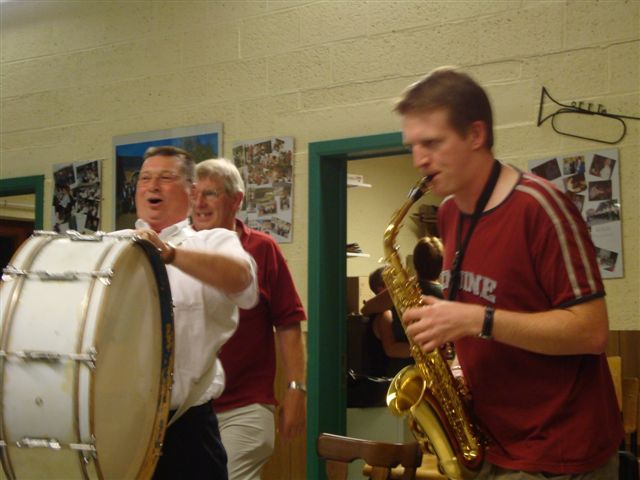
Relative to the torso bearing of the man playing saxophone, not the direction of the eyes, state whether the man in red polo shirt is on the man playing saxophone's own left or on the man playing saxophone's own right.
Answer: on the man playing saxophone's own right

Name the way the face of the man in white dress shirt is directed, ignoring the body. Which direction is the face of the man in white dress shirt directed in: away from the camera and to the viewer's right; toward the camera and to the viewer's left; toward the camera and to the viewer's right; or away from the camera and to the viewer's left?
toward the camera and to the viewer's left

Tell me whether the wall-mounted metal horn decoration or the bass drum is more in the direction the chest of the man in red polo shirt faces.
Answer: the bass drum

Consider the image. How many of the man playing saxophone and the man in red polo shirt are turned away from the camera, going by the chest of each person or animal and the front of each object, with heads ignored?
0

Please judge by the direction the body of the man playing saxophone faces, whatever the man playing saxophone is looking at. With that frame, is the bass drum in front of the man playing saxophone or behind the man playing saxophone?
in front

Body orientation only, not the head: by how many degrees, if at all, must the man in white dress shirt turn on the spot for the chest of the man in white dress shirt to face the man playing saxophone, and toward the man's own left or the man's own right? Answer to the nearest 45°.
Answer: approximately 90° to the man's own left

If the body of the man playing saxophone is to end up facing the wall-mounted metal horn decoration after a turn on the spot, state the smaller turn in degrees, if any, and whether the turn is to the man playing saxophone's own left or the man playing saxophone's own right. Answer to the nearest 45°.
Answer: approximately 135° to the man playing saxophone's own right

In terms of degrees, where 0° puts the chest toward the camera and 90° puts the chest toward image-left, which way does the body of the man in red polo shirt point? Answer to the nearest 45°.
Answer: approximately 45°

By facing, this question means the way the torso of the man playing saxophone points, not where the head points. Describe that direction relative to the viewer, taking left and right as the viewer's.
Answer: facing the viewer and to the left of the viewer

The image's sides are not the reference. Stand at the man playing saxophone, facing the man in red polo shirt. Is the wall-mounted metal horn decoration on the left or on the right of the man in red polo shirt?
right

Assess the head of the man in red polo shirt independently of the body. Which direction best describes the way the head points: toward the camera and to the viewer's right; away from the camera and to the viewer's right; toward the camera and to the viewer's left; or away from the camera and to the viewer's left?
toward the camera and to the viewer's left

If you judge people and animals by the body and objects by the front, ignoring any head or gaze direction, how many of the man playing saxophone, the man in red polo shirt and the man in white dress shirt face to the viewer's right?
0
